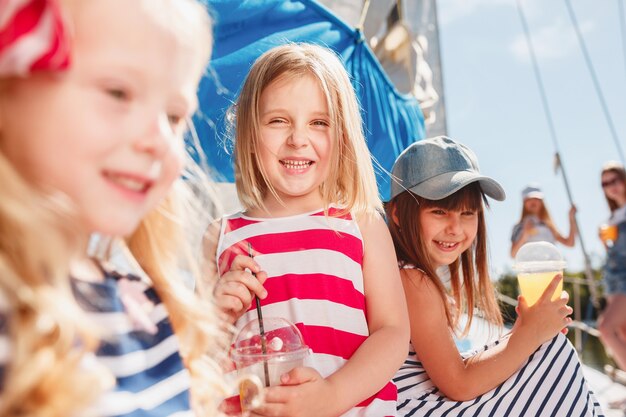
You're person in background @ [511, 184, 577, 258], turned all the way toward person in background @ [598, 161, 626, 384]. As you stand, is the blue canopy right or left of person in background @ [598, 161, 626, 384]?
right

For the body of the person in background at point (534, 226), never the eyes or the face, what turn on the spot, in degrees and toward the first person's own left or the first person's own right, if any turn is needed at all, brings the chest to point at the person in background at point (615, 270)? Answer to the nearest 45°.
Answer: approximately 45° to the first person's own left

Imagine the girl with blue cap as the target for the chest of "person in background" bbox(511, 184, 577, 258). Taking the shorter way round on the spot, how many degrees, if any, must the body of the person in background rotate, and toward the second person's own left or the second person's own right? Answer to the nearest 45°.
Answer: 0° — they already face them

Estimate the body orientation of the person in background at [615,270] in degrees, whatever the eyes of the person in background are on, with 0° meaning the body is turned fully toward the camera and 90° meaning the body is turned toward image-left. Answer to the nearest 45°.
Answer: approximately 45°

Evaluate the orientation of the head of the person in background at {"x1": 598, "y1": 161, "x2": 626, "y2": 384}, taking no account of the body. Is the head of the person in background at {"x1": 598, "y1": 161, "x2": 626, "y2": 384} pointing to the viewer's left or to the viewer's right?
to the viewer's left

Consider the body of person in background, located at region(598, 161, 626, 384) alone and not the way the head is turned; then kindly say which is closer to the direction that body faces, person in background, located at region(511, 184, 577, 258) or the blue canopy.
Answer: the blue canopy
